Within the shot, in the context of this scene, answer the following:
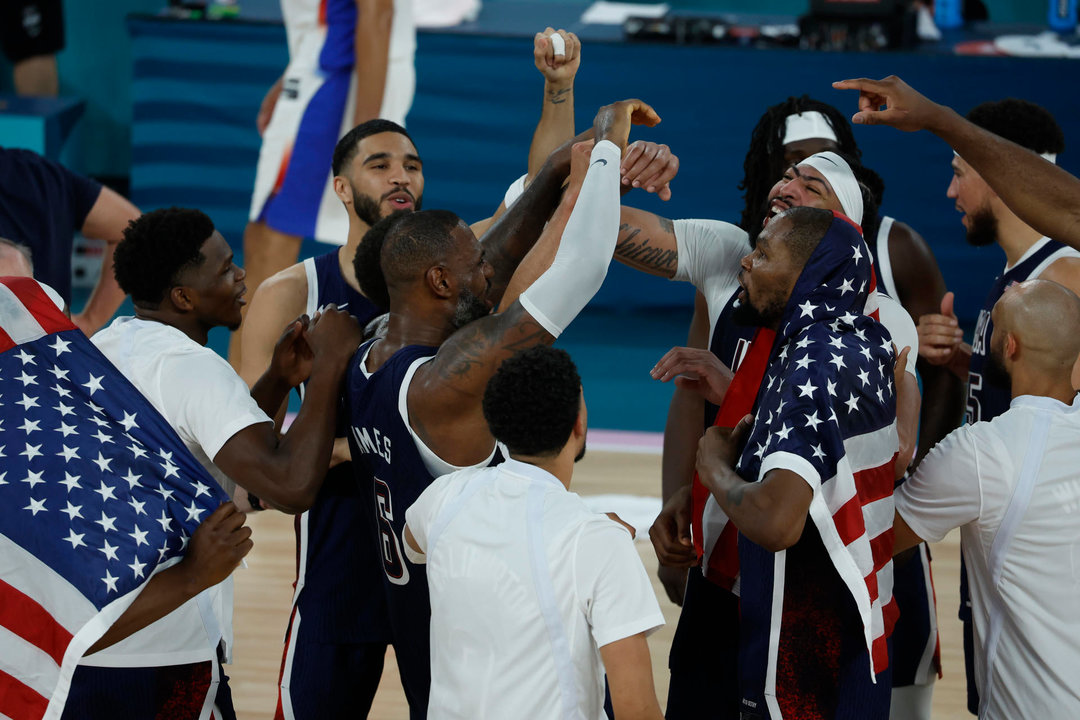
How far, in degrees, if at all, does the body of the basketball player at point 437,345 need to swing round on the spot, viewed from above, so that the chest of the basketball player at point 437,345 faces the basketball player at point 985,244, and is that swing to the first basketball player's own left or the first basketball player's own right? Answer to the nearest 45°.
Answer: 0° — they already face them

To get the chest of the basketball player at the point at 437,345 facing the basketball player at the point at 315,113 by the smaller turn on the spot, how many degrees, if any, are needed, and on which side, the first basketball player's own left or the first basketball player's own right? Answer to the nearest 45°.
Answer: approximately 45° to the first basketball player's own left

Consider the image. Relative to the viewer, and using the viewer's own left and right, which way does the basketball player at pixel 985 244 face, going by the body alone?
facing to the left of the viewer

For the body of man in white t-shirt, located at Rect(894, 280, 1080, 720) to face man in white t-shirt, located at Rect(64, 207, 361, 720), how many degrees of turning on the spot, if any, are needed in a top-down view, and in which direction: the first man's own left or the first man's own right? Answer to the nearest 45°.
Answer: approximately 45° to the first man's own left

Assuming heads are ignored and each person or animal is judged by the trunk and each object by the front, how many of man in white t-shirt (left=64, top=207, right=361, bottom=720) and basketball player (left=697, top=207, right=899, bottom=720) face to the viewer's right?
1

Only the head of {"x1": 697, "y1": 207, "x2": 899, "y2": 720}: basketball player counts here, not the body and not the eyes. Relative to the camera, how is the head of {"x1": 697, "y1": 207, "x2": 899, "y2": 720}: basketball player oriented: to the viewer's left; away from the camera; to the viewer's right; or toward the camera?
to the viewer's left

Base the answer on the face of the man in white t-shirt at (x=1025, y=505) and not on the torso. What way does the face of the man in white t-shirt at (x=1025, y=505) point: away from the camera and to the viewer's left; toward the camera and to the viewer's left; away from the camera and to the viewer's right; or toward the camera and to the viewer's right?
away from the camera and to the viewer's left

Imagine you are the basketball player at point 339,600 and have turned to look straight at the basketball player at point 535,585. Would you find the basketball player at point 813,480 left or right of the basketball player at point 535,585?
left

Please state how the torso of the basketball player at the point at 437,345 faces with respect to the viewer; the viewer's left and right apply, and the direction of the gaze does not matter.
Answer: facing away from the viewer and to the right of the viewer

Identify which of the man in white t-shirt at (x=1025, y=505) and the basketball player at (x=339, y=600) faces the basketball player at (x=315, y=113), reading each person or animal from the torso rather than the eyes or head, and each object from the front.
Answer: the man in white t-shirt

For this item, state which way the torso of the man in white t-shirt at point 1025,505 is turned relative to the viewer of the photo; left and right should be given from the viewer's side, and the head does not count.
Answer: facing away from the viewer and to the left of the viewer

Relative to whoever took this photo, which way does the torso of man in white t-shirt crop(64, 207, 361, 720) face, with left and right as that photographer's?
facing to the right of the viewer

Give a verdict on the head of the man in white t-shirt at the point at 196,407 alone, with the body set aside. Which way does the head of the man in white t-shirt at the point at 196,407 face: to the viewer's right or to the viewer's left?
to the viewer's right

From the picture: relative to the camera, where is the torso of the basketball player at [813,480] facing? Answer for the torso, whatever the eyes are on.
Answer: to the viewer's left

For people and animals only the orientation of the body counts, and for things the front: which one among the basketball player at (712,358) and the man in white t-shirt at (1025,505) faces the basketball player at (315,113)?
the man in white t-shirt
